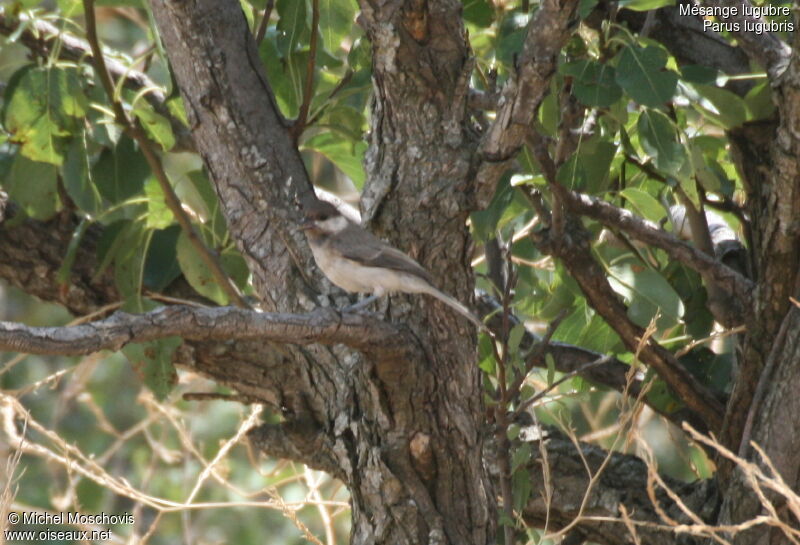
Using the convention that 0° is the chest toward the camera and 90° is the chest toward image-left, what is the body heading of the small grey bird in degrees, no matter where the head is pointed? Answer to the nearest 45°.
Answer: approximately 90°

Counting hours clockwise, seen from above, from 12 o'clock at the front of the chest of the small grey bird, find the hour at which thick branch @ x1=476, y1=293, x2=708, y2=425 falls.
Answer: The thick branch is roughly at 5 o'clock from the small grey bird.

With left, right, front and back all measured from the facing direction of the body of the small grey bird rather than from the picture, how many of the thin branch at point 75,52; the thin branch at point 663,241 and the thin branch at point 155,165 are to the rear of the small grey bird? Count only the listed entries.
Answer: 1

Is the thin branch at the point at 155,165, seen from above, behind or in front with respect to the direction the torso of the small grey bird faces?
in front

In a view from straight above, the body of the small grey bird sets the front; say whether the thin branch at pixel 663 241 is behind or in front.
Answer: behind

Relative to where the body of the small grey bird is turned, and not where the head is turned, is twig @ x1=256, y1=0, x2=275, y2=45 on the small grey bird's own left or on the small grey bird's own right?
on the small grey bird's own right

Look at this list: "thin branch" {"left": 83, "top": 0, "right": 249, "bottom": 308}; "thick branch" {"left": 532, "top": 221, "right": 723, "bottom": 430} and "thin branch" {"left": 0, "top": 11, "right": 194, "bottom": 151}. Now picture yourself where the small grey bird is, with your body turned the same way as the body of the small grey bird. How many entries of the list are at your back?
1

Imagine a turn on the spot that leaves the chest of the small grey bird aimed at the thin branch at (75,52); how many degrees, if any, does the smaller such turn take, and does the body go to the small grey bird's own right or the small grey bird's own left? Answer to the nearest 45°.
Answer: approximately 45° to the small grey bird's own right
